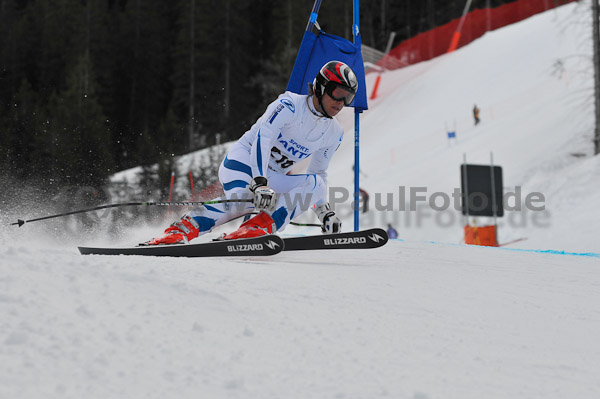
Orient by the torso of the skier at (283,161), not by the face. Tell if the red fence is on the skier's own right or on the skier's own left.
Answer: on the skier's own left

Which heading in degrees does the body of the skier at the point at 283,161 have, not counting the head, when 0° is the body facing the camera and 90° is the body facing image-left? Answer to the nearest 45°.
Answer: approximately 315°

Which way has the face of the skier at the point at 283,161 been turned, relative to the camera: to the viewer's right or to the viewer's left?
to the viewer's right
